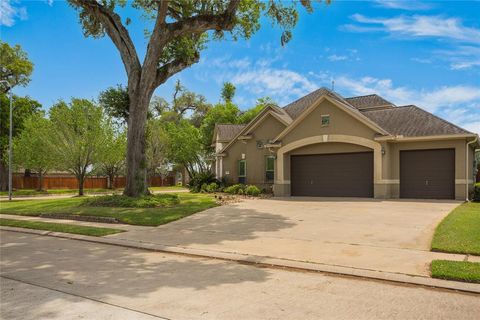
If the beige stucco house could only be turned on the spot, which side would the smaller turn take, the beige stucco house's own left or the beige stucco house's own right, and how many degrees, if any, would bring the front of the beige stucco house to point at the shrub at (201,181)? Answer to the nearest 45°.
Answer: approximately 135° to the beige stucco house's own right

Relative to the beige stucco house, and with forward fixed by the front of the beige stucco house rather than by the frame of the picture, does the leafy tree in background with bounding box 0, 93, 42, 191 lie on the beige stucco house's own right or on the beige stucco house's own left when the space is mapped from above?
on the beige stucco house's own right

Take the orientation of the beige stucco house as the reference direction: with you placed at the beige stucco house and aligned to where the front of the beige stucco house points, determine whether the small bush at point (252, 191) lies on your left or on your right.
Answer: on your right

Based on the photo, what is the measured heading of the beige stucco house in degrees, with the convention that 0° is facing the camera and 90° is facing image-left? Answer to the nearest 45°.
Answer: approximately 0°

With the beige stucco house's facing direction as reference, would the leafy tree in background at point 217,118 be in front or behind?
behind

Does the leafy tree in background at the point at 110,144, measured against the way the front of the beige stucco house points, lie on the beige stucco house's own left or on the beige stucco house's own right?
on the beige stucco house's own right
